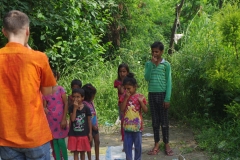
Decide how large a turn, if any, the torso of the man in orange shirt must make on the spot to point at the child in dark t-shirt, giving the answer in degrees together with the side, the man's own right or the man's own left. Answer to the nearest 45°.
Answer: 0° — they already face them

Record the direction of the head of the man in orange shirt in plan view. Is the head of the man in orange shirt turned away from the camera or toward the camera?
away from the camera

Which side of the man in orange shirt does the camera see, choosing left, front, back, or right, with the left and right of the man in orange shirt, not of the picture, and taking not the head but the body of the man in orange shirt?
back

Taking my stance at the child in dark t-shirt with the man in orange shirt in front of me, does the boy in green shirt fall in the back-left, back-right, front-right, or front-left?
back-left

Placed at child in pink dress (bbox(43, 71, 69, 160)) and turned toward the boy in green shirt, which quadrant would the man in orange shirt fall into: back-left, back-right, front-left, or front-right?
back-right

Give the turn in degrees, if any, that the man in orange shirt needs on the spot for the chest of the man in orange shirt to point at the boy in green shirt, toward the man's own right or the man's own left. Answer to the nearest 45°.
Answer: approximately 45° to the man's own right

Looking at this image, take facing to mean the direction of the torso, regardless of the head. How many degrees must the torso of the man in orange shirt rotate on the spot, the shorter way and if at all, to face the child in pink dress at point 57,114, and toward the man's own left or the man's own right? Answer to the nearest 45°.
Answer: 0° — they already face them
